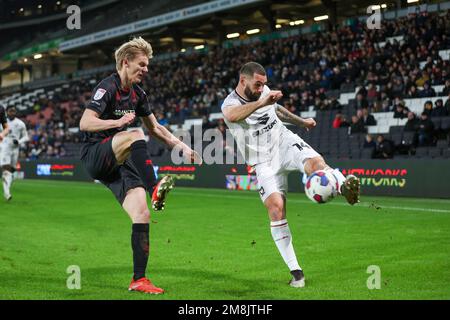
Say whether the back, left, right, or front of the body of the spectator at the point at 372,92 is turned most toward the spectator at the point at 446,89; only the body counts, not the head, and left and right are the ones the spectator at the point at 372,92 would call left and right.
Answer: left

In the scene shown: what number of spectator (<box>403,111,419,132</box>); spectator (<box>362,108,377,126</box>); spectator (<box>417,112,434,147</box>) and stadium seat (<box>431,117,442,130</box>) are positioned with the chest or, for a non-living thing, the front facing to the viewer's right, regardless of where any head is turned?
0

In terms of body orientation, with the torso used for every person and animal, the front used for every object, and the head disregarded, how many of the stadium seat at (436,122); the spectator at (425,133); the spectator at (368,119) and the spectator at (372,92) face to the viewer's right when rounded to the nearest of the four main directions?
0

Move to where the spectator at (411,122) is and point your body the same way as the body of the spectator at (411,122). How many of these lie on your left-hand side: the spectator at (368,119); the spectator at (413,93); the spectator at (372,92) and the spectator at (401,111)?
0

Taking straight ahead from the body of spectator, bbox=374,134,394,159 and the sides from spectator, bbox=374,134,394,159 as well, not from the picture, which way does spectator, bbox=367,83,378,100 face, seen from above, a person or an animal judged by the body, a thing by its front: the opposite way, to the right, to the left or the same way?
the same way

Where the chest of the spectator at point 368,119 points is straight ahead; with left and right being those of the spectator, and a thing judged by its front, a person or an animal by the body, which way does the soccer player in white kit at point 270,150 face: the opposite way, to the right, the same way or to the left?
to the left

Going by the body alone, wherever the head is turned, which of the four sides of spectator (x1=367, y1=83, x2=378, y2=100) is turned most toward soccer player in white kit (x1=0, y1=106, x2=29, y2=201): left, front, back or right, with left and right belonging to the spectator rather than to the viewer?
front

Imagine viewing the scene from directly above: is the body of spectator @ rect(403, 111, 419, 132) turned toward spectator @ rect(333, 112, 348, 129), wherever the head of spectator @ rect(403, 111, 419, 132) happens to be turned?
no

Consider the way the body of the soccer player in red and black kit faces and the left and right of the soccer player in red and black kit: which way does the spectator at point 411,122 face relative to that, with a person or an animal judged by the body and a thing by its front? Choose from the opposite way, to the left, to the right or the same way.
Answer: to the right

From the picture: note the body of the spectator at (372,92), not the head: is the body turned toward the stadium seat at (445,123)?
no

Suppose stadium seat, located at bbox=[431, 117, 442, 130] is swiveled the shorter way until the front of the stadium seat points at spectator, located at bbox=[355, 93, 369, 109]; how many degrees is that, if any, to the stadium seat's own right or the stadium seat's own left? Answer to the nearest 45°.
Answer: approximately 90° to the stadium seat's own right

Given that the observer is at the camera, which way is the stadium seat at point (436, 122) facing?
facing the viewer and to the left of the viewer

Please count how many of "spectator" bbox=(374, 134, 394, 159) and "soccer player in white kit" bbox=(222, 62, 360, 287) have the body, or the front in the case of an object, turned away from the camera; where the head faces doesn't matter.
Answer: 0

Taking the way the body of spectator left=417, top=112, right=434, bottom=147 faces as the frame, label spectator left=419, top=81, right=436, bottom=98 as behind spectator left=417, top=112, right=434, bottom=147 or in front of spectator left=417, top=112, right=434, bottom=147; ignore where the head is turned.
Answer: behind

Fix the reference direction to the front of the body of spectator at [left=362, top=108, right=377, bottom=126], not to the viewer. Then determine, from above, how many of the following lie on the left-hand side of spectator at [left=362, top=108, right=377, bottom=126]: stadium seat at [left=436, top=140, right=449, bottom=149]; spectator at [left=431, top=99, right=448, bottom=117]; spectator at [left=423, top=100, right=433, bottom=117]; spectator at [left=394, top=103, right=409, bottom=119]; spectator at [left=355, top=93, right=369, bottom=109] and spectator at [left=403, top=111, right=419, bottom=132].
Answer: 5

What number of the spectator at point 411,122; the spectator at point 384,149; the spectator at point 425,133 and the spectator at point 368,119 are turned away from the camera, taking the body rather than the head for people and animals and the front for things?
0

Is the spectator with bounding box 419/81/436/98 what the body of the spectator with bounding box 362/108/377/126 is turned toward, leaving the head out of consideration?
no

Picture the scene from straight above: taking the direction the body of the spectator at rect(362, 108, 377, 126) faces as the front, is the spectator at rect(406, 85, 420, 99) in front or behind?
behind

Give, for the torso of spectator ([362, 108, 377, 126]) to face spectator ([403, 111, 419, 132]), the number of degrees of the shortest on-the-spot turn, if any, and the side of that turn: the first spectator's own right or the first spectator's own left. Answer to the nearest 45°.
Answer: approximately 90° to the first spectator's own left

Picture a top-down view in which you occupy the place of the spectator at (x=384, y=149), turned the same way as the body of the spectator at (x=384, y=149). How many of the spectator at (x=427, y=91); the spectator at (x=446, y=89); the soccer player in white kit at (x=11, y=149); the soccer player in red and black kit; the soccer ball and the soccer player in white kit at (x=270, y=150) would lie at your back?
2

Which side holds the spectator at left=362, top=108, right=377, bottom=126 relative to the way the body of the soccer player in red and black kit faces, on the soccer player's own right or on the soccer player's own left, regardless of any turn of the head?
on the soccer player's own left
